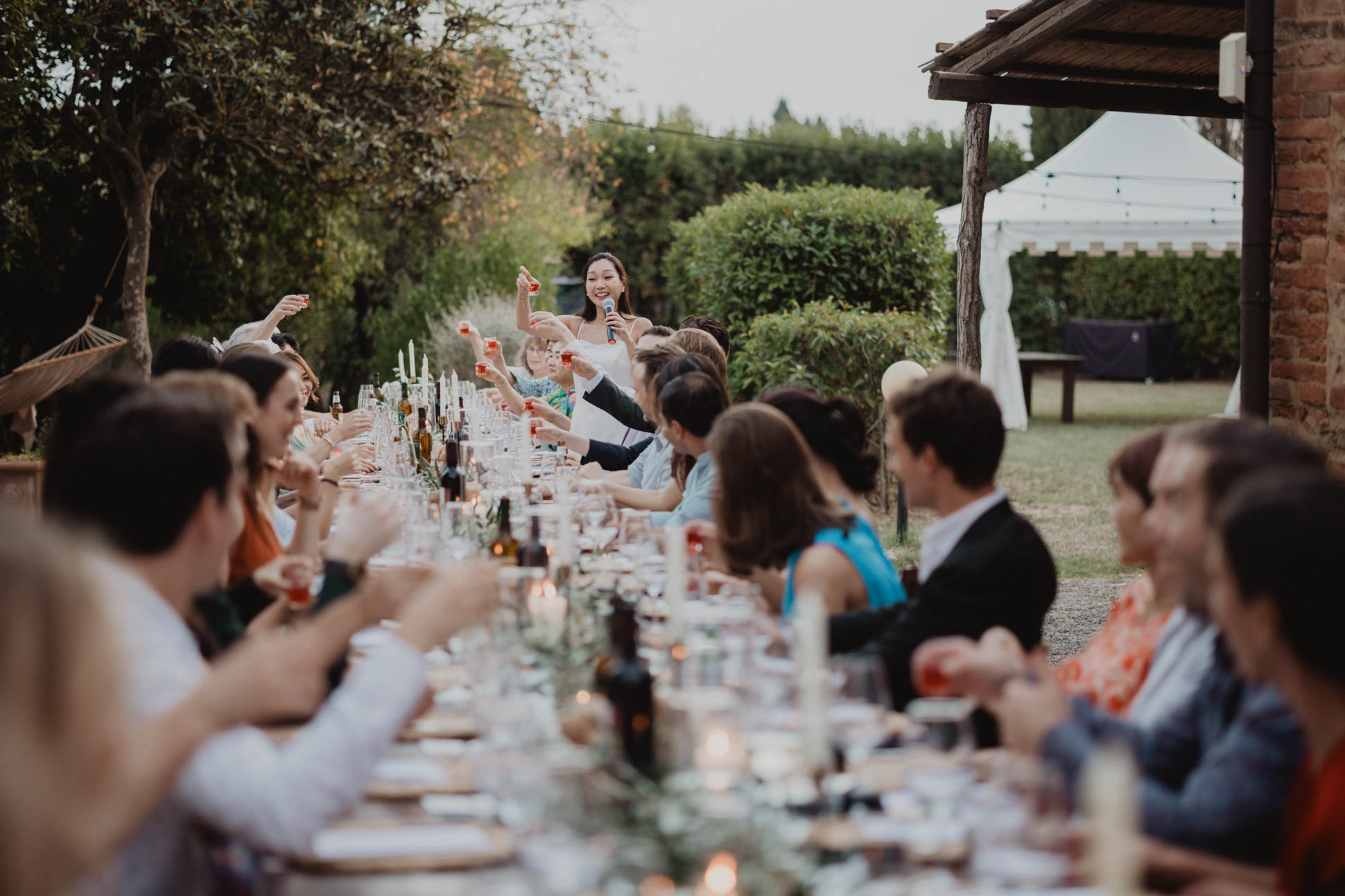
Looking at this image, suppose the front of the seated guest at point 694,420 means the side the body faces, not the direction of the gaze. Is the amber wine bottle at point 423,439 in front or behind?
in front

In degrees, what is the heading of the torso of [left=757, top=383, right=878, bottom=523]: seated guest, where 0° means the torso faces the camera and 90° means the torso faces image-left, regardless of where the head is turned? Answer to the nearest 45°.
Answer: approximately 135°

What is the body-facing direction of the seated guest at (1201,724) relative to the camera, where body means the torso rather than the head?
to the viewer's left

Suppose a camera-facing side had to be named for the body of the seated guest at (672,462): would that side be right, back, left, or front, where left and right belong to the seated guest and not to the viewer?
left

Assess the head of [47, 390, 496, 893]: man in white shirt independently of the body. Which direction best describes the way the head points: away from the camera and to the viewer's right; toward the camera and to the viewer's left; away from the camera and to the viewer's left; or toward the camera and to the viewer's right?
away from the camera and to the viewer's right

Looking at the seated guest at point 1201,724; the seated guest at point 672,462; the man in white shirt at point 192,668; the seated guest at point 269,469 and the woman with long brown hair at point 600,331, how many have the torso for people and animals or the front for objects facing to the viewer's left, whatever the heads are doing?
2

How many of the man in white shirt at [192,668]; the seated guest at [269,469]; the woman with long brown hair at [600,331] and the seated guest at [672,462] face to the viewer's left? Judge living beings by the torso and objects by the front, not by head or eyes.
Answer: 1

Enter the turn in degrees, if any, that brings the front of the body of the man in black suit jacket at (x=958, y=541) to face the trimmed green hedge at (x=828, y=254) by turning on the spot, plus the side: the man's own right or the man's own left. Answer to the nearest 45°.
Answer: approximately 90° to the man's own right

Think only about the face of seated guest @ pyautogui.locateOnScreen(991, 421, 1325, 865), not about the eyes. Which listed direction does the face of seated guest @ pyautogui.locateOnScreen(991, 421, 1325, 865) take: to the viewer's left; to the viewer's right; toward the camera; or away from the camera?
to the viewer's left

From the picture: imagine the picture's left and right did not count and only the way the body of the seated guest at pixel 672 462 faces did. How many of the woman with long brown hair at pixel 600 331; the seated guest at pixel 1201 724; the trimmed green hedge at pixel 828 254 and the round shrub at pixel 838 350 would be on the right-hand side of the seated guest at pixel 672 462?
3

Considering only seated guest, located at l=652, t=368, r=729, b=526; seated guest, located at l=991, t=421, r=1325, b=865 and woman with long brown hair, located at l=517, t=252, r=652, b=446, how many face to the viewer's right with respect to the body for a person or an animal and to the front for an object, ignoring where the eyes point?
0

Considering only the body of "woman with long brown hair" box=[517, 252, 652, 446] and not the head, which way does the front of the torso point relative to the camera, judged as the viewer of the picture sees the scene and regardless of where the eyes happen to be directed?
toward the camera

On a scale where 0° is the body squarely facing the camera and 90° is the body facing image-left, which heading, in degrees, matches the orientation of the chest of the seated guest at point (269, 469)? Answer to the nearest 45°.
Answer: approximately 270°

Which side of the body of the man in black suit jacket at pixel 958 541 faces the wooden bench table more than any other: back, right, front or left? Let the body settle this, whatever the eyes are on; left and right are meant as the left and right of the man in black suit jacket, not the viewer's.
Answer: right

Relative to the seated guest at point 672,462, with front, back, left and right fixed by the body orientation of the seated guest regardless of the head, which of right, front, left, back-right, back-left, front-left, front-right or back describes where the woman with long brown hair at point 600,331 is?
right

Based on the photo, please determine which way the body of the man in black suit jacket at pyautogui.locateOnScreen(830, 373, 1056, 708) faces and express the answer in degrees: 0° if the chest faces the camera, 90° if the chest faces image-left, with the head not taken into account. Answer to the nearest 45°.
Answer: approximately 90°

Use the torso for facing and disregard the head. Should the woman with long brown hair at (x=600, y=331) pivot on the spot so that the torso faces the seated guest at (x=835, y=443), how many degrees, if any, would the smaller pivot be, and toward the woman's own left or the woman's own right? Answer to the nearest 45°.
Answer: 0° — they already face them
